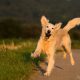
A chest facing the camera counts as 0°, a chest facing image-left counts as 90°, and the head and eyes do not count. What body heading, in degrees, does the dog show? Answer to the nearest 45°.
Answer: approximately 45°
